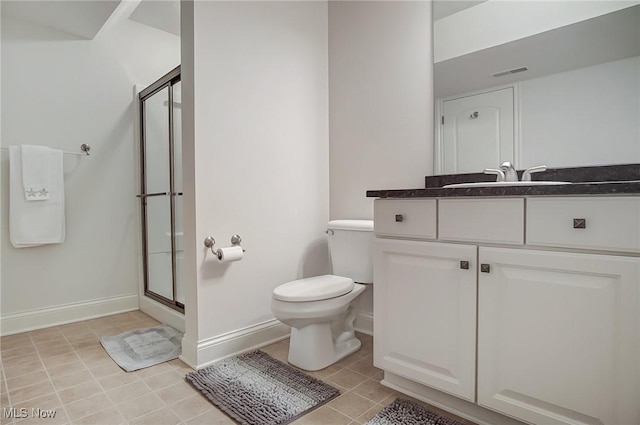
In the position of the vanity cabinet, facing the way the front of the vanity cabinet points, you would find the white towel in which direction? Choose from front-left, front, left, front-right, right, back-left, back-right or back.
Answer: front-right

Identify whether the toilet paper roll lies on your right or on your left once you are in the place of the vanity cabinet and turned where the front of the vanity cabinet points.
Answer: on your right

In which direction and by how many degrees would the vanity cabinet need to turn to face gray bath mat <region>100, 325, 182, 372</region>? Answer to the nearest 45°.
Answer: approximately 45° to its right
